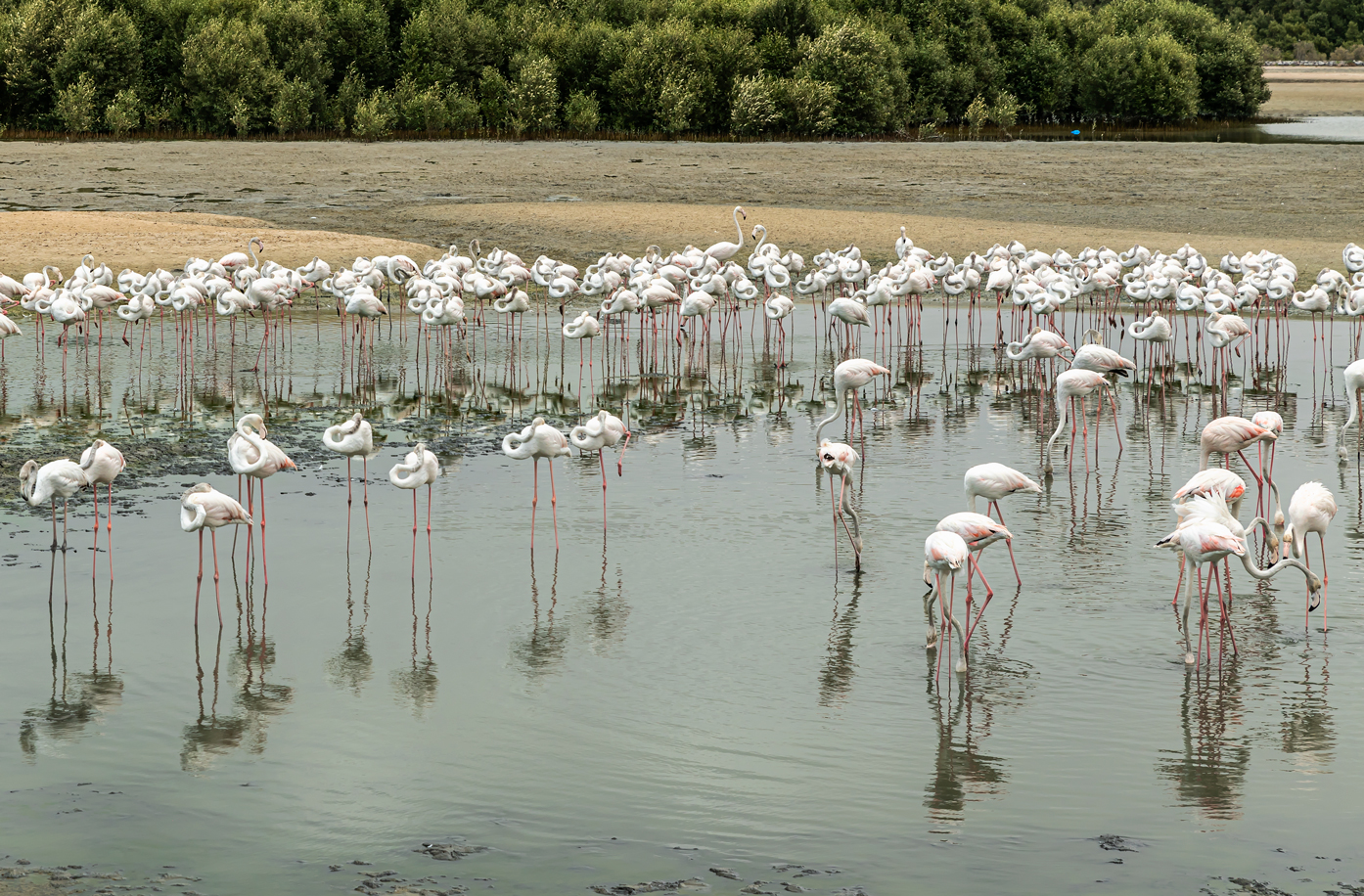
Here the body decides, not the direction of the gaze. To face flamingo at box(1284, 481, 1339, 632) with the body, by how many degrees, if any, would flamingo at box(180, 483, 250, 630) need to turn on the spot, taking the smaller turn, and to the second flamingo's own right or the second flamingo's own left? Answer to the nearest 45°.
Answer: approximately 180°

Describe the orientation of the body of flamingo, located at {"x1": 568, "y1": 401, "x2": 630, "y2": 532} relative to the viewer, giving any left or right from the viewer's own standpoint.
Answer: facing to the left of the viewer

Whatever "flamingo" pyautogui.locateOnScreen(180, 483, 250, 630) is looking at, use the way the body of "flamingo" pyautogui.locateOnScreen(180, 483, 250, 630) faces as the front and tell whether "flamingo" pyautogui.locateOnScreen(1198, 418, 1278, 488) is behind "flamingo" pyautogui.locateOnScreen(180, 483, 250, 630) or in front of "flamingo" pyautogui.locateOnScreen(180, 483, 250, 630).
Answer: behind

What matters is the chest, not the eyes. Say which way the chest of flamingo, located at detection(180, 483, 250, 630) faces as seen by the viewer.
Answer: to the viewer's left

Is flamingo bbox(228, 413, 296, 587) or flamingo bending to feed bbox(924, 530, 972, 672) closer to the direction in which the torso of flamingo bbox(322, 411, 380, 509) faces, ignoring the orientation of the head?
the flamingo

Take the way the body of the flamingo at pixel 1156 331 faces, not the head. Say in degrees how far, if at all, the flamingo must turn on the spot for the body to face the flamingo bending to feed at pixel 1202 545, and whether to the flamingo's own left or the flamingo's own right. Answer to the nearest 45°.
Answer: approximately 90° to the flamingo's own left

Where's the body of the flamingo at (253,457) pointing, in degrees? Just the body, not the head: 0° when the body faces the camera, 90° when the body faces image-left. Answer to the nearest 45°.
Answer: approximately 45°

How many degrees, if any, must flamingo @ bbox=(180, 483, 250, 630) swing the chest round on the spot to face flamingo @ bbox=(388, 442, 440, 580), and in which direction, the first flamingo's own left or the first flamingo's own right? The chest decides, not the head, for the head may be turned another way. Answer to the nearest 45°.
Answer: approximately 135° to the first flamingo's own right
